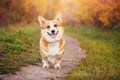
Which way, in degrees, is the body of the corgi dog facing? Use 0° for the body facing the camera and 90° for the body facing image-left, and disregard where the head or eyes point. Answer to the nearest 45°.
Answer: approximately 0°
